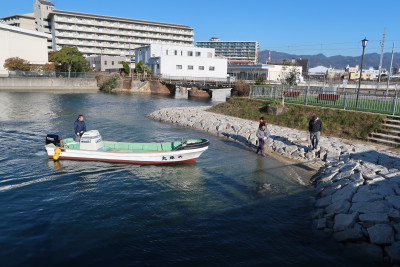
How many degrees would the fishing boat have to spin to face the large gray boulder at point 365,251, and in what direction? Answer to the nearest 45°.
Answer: approximately 45° to its right

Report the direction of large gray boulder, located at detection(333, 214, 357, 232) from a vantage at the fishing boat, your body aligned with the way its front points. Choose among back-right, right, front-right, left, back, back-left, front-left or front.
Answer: front-right

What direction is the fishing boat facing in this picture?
to the viewer's right

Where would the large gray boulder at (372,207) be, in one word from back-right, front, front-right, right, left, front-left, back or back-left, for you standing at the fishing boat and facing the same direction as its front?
front-right

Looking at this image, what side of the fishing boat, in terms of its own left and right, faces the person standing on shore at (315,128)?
front

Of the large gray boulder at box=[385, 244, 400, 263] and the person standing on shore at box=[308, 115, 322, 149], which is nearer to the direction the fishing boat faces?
the person standing on shore

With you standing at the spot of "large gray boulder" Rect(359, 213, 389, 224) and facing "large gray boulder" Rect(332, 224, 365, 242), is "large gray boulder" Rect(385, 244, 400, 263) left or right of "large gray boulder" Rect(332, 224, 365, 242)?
left

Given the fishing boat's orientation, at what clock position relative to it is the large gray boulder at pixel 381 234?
The large gray boulder is roughly at 2 o'clock from the fishing boat.

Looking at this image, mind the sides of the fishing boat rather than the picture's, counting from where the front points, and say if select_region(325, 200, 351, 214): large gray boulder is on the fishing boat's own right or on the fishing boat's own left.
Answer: on the fishing boat's own right
